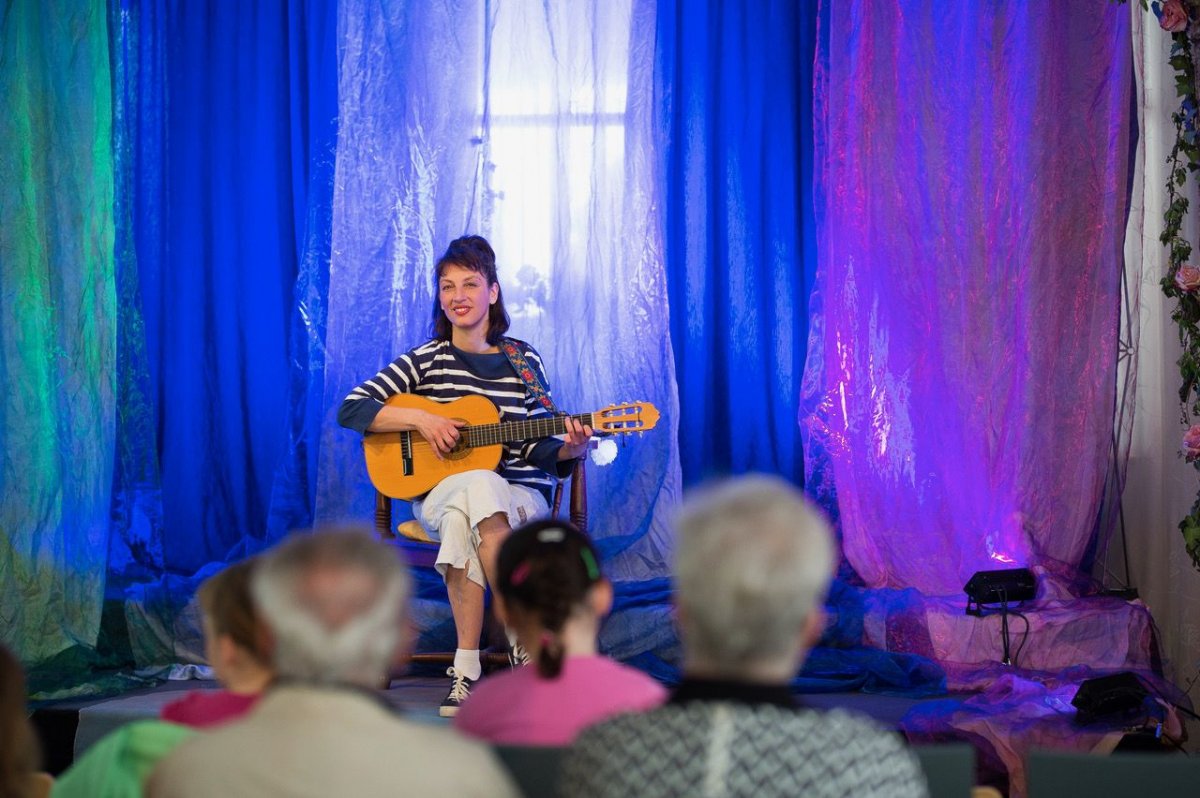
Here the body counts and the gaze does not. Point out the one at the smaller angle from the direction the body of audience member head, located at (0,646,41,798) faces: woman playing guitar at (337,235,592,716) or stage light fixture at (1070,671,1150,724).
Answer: the woman playing guitar

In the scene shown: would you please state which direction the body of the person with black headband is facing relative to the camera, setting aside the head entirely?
away from the camera

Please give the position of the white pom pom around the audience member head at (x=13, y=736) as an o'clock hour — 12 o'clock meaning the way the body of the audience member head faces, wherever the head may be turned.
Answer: The white pom pom is roughly at 1 o'clock from the audience member head.

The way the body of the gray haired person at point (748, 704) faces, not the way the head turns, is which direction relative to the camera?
away from the camera

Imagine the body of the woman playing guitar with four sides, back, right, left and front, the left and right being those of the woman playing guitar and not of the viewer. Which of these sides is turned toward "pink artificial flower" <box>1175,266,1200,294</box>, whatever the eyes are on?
left

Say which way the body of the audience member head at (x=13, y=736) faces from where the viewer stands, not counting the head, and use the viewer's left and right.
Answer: facing away from the viewer

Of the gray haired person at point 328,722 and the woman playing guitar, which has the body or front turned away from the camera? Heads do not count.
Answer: the gray haired person

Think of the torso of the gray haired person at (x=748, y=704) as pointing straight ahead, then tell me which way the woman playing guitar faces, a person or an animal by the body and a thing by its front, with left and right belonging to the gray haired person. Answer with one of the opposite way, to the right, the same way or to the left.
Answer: the opposite way

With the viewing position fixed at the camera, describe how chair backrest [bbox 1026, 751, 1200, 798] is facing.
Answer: facing away from the viewer

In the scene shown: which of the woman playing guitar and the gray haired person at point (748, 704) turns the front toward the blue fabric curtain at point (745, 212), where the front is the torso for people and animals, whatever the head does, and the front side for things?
the gray haired person
